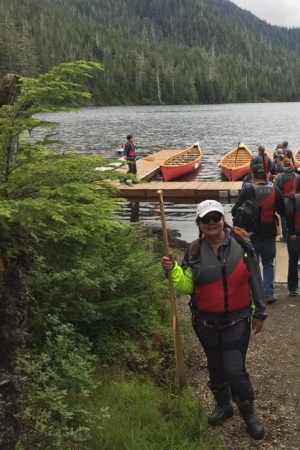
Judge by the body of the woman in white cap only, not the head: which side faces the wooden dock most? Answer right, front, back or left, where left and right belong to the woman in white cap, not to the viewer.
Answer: back

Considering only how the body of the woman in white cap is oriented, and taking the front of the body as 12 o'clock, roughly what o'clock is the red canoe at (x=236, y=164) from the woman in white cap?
The red canoe is roughly at 6 o'clock from the woman in white cap.

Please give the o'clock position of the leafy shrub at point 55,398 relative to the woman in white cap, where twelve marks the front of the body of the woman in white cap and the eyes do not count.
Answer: The leafy shrub is roughly at 2 o'clock from the woman in white cap.

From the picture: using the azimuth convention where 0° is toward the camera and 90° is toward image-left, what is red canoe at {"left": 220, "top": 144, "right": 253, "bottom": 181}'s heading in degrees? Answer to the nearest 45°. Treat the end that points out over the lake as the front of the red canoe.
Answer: approximately 225°

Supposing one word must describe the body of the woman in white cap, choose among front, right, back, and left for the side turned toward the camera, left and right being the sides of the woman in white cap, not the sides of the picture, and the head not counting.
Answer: front
